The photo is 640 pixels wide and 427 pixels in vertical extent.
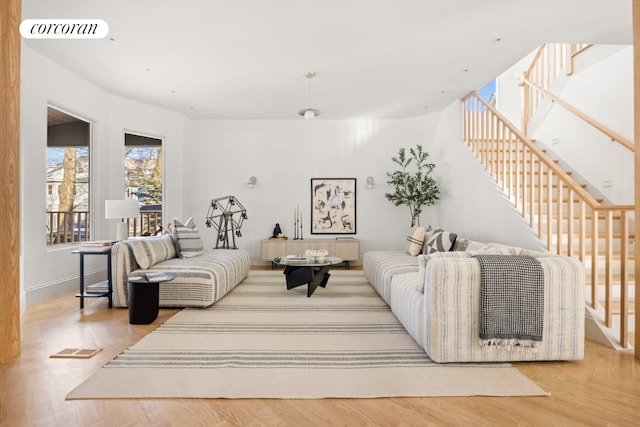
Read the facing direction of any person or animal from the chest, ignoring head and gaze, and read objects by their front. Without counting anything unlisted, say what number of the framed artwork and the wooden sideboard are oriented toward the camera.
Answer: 2

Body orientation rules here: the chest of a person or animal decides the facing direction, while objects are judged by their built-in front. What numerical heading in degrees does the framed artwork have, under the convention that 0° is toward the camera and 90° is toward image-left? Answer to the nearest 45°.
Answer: approximately 0°

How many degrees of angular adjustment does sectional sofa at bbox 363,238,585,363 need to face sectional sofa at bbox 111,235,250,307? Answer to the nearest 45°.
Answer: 0° — it already faces it

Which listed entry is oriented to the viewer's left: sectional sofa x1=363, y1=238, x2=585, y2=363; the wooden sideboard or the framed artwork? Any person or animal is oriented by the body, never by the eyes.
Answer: the sectional sofa

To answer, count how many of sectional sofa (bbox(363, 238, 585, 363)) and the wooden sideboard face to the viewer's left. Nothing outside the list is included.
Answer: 1

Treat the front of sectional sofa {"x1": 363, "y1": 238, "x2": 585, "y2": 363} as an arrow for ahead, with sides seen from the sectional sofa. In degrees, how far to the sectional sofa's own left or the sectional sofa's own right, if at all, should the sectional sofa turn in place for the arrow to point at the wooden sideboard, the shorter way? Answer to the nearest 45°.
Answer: approximately 45° to the sectional sofa's own right

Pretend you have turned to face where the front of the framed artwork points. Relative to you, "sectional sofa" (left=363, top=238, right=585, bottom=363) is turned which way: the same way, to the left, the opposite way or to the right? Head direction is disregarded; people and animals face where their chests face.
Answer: to the right

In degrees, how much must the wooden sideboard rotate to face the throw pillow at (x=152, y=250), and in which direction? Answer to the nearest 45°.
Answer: approximately 45° to its right

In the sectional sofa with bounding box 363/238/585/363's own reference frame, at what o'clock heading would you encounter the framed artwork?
The framed artwork is roughly at 2 o'clock from the sectional sofa.

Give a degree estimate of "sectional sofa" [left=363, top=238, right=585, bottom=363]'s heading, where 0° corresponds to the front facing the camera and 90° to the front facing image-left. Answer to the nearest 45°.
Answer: approximately 90°
